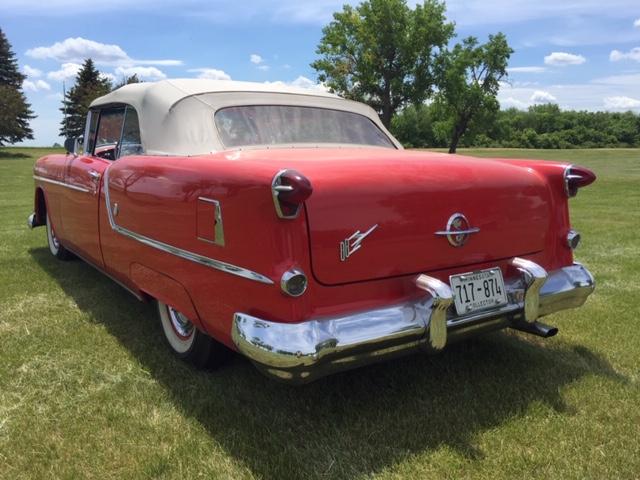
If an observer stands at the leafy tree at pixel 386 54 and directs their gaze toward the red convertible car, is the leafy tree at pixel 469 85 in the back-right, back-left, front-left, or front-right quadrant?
back-left

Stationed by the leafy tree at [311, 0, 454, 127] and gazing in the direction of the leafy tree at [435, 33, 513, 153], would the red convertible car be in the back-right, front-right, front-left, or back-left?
back-right

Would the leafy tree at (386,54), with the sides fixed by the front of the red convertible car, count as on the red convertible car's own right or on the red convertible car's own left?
on the red convertible car's own right

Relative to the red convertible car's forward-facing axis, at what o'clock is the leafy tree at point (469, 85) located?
The leafy tree is roughly at 2 o'clock from the red convertible car.

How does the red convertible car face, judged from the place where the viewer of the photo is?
facing away from the viewer and to the left of the viewer
